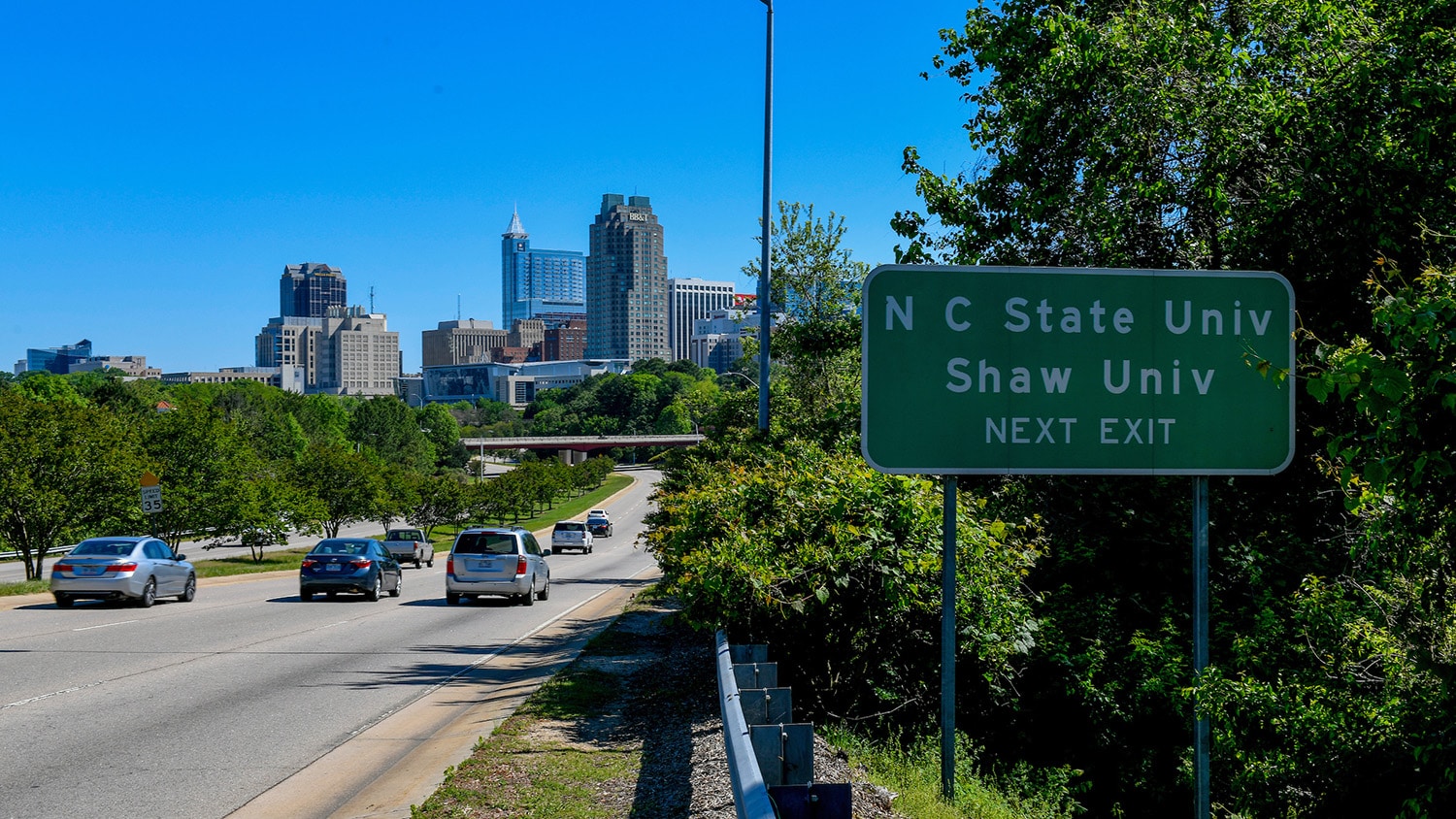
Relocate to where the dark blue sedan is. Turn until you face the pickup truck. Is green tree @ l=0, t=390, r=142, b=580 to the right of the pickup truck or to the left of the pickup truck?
left

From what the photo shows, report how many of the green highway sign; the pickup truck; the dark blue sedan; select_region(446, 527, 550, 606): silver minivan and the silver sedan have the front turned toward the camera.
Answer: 1

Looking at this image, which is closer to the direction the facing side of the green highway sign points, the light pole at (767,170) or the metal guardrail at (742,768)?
the metal guardrail

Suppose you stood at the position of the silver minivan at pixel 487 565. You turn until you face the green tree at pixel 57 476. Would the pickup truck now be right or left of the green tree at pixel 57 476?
right

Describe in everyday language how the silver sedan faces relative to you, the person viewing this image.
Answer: facing away from the viewer and to the right of the viewer

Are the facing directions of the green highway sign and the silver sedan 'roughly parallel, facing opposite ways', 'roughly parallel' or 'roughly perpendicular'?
roughly parallel, facing opposite ways

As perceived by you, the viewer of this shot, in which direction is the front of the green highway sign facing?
facing the viewer

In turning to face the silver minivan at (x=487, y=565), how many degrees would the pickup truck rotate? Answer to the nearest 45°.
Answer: approximately 135° to its right

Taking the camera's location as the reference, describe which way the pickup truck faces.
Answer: facing away from the viewer and to the right of the viewer

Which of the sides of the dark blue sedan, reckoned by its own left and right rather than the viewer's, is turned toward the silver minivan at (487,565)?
right

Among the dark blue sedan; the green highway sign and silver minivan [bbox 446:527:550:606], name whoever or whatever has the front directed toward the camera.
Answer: the green highway sign

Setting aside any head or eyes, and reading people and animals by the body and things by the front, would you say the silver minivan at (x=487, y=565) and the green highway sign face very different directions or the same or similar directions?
very different directions

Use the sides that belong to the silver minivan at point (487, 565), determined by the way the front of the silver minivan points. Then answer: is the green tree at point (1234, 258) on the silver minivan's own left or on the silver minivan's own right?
on the silver minivan's own right

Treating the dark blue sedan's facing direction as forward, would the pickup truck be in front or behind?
in front

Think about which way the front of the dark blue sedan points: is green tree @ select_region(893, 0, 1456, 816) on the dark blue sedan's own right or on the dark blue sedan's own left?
on the dark blue sedan's own right

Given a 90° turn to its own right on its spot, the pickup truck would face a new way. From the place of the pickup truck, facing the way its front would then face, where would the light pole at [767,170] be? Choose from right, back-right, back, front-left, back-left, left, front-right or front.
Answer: front-right

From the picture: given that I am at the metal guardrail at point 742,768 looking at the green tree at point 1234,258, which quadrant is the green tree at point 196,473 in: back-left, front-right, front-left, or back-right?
front-left

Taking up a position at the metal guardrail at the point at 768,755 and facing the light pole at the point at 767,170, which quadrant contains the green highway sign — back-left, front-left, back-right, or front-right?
front-right

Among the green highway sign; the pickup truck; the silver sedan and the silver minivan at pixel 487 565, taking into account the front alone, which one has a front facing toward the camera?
the green highway sign

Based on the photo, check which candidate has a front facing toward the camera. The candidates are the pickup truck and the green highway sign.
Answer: the green highway sign
